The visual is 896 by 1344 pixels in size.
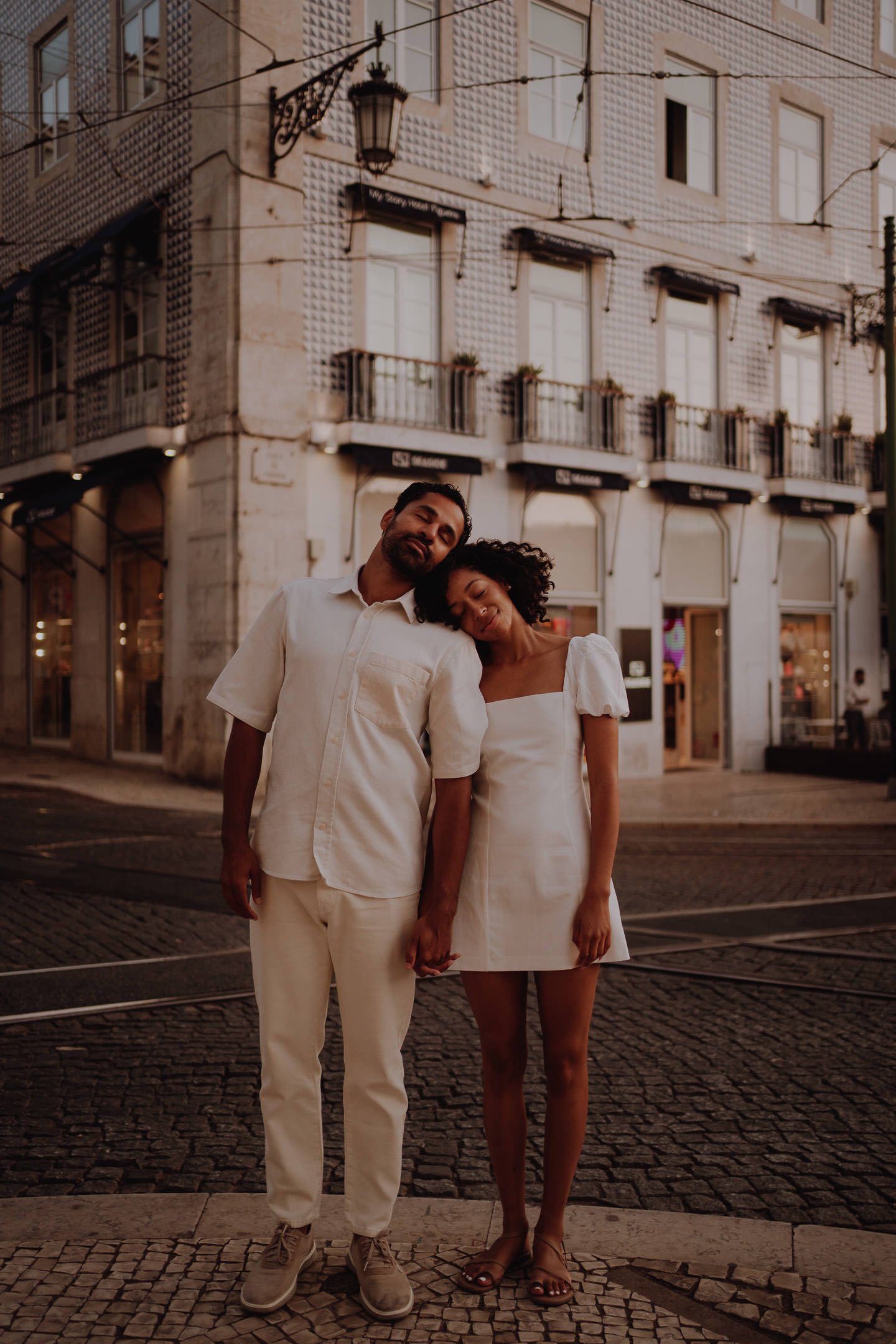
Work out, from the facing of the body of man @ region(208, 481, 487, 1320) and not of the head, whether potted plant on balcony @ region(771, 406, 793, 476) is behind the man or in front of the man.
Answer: behind

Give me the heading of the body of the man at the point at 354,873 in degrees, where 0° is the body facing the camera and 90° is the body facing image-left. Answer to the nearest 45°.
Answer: approximately 0°

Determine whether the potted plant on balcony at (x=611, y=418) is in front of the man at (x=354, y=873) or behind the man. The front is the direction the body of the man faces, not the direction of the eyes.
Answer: behind

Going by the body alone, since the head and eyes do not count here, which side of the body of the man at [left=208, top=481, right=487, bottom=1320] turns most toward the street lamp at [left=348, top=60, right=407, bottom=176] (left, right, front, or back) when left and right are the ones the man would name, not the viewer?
back

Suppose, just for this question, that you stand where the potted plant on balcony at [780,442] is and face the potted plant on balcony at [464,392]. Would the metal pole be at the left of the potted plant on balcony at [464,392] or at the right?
left

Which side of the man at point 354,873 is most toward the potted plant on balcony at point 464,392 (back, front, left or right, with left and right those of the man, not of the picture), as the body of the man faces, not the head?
back

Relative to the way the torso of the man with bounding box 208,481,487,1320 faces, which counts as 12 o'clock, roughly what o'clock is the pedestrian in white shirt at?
The pedestrian in white shirt is roughly at 7 o'clock from the man.
